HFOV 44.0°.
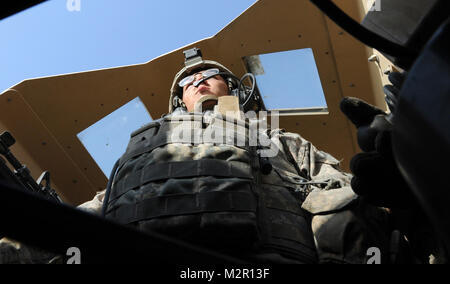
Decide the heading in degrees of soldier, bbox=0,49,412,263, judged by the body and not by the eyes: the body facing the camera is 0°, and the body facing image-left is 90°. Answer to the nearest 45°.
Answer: approximately 45°

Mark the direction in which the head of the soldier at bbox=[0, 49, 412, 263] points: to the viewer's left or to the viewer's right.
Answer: to the viewer's left
